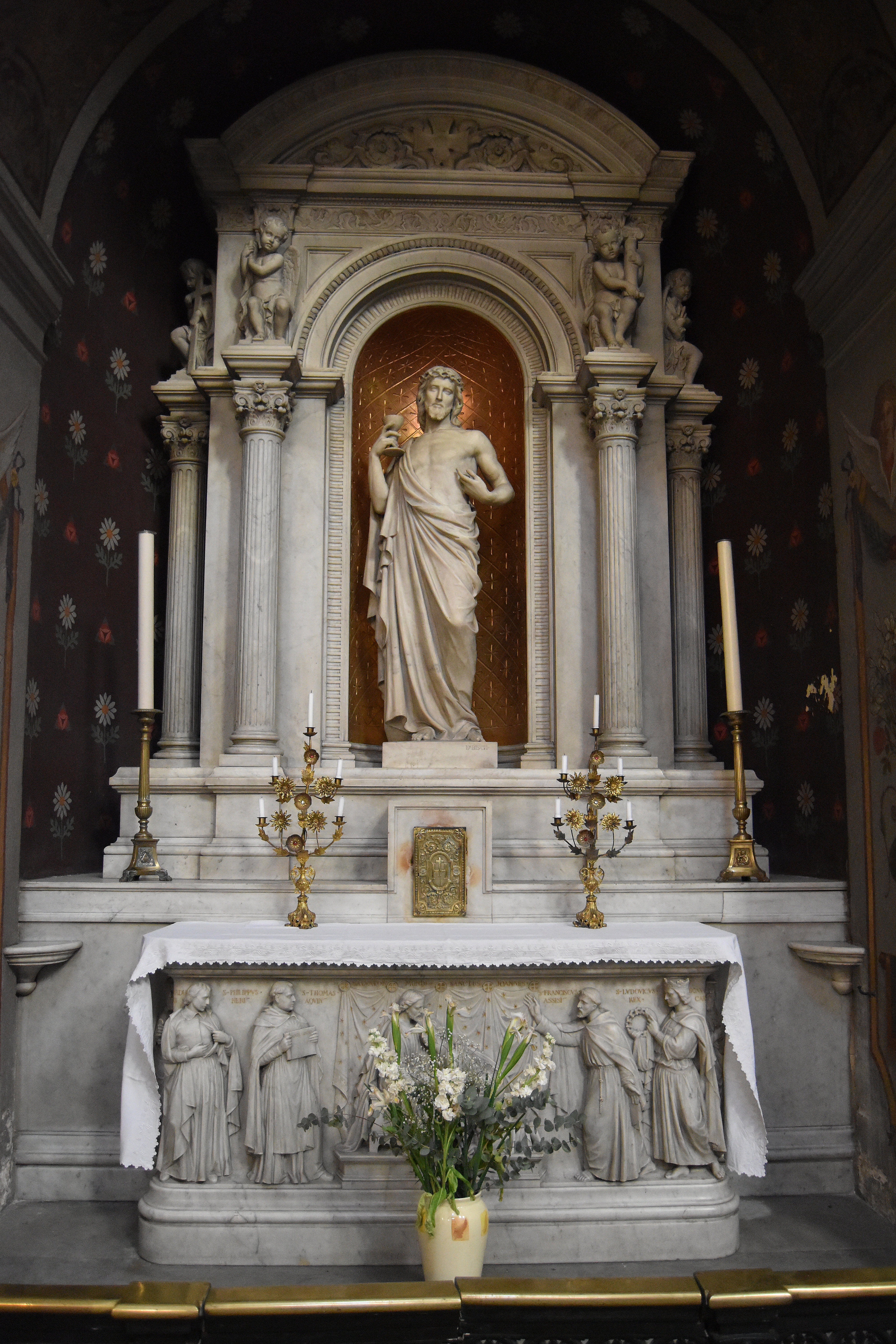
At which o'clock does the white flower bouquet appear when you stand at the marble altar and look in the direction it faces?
The white flower bouquet is roughly at 11 o'clock from the marble altar.

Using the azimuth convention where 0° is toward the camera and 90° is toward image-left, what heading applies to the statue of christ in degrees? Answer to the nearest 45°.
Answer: approximately 0°

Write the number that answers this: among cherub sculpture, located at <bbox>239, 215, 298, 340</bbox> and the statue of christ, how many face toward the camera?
2

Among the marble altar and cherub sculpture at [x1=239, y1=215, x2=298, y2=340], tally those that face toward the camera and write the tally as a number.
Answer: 2

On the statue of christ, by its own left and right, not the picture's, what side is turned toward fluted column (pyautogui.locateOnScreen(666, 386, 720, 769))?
left

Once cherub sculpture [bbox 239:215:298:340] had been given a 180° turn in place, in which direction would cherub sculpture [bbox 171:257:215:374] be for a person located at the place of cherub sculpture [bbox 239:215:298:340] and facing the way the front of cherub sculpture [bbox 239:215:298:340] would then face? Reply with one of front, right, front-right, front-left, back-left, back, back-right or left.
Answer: front-left

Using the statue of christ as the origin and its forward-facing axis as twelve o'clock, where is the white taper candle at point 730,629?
The white taper candle is roughly at 10 o'clock from the statue of christ.

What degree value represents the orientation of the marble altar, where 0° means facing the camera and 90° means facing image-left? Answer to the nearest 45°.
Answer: approximately 0°
